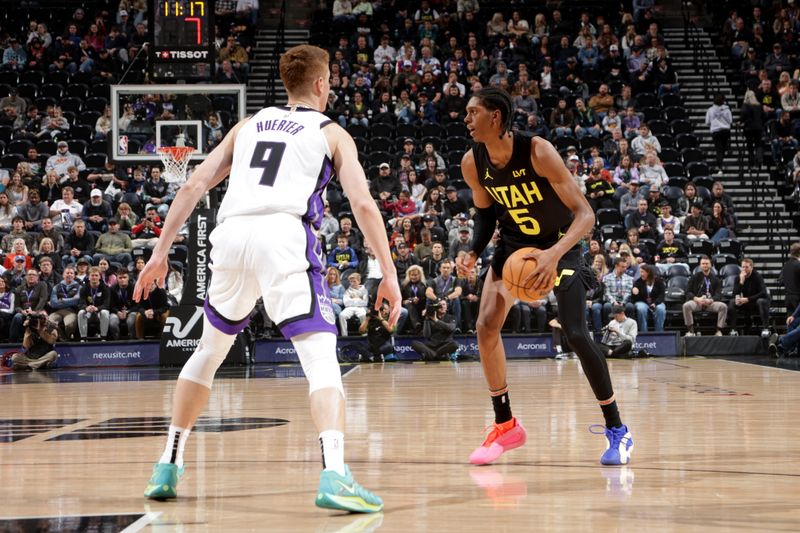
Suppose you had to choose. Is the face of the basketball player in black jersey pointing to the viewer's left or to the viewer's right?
to the viewer's left

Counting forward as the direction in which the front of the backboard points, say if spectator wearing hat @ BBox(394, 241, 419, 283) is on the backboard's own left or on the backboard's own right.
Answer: on the backboard's own left

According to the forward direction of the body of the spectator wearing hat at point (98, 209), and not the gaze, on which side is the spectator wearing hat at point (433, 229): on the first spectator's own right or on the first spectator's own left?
on the first spectator's own left

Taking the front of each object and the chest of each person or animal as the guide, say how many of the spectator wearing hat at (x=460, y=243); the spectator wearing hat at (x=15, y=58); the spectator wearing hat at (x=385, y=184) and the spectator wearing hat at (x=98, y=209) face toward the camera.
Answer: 4

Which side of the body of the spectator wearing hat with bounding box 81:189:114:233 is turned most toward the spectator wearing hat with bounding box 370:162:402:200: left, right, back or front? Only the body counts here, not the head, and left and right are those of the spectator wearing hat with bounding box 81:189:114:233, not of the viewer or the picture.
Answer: left

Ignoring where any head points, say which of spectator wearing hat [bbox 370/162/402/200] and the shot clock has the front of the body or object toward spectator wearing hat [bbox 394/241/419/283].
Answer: spectator wearing hat [bbox 370/162/402/200]

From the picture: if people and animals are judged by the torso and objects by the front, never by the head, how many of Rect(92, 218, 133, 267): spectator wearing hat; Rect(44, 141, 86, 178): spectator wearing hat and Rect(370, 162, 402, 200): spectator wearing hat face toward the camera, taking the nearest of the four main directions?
3

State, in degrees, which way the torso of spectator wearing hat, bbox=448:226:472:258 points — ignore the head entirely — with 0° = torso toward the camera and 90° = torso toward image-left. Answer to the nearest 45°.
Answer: approximately 0°

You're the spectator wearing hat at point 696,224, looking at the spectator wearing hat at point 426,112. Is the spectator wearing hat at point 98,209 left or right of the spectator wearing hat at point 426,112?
left

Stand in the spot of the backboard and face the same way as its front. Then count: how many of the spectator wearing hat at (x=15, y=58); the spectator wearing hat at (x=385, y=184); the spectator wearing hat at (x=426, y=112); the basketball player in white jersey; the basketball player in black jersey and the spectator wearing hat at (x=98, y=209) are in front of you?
2

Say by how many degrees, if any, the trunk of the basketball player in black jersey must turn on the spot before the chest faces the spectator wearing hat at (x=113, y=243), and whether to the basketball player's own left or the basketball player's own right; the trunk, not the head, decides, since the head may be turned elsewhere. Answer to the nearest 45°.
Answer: approximately 90° to the basketball player's own right

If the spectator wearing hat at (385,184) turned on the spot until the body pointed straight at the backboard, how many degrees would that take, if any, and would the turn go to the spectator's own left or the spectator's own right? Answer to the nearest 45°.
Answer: approximately 45° to the spectator's own right

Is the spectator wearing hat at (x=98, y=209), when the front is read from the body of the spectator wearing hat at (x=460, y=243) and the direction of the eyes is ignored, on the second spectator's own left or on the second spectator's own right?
on the second spectator's own right

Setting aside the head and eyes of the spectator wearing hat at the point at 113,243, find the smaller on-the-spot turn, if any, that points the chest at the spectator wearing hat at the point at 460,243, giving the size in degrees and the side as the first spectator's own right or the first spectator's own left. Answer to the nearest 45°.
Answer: approximately 90° to the first spectator's own left
